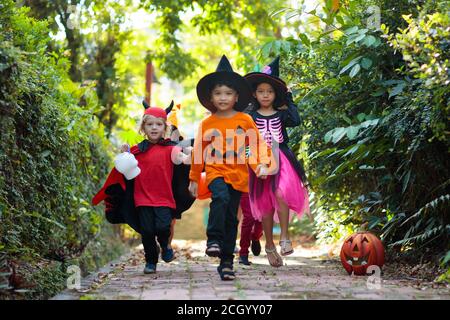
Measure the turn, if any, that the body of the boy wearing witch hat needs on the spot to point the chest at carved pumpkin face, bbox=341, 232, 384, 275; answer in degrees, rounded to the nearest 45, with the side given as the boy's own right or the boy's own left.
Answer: approximately 90° to the boy's own left

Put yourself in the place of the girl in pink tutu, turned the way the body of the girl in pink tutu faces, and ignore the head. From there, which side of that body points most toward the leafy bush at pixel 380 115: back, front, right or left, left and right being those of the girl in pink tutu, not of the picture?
left

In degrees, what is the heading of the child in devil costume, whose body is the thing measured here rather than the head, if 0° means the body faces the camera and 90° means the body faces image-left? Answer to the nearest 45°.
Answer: approximately 0°

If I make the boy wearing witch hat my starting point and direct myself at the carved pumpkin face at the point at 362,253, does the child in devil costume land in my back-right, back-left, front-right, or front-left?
back-left

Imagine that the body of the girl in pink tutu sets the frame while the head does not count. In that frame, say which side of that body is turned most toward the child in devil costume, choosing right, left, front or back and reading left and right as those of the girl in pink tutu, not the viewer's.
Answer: right

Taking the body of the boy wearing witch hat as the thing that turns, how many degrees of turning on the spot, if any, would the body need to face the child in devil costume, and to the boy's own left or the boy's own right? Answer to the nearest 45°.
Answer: approximately 135° to the boy's own right

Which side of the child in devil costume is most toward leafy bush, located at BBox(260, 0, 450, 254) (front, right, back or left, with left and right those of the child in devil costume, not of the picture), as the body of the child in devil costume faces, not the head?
left
